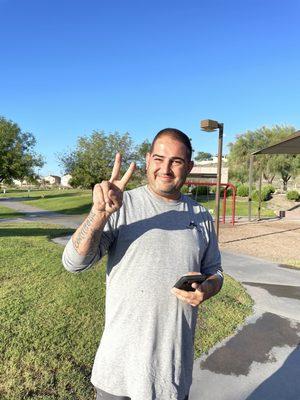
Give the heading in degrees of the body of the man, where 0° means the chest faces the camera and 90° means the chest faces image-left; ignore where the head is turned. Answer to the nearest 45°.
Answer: approximately 0°

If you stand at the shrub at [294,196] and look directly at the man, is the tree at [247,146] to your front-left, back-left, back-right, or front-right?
back-right

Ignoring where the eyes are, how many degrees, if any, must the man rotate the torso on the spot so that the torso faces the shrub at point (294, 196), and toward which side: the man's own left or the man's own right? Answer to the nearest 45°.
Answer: approximately 135° to the man's own left

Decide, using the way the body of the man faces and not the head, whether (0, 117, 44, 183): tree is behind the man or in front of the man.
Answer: behind

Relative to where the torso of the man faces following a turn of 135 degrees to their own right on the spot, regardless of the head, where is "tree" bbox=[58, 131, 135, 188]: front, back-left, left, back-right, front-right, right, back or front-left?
front-right

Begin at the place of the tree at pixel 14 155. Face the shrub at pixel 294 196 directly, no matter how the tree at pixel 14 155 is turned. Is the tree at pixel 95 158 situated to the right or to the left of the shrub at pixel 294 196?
left

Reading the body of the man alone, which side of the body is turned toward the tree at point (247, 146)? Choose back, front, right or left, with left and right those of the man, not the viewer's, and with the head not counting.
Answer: back
